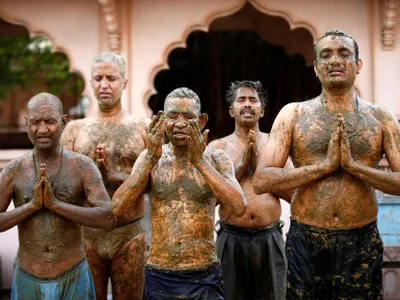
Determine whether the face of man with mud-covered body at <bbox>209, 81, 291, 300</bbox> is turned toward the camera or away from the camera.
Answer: toward the camera

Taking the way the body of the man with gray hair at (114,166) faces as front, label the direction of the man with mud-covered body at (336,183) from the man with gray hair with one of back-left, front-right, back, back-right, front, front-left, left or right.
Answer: front-left

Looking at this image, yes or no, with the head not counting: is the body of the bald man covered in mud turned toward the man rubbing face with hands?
no

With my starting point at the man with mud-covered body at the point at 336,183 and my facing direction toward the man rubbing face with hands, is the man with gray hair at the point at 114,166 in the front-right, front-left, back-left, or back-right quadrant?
front-right

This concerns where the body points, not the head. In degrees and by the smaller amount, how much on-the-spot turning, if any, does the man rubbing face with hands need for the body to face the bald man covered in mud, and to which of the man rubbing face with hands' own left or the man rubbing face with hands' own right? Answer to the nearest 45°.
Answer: approximately 90° to the man rubbing face with hands' own right

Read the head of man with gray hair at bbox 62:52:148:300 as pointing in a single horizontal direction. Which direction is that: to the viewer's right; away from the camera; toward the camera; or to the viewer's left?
toward the camera

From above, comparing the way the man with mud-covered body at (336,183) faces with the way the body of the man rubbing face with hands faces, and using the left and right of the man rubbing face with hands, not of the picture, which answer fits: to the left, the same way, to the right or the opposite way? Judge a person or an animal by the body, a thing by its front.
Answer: the same way

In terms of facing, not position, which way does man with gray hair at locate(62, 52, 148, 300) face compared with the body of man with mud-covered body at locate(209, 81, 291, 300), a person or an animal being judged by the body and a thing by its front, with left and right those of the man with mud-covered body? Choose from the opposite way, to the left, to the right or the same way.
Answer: the same way

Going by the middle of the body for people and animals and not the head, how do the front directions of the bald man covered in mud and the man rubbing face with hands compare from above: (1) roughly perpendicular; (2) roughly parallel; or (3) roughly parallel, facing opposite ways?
roughly parallel

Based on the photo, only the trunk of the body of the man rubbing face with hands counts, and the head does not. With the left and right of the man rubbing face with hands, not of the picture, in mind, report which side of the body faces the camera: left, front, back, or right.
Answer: front

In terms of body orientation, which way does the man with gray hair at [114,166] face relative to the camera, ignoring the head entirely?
toward the camera

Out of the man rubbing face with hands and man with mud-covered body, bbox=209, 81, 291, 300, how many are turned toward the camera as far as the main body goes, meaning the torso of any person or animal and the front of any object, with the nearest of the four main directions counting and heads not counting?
2

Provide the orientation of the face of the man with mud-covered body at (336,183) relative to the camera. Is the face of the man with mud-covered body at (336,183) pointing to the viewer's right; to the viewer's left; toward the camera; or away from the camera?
toward the camera

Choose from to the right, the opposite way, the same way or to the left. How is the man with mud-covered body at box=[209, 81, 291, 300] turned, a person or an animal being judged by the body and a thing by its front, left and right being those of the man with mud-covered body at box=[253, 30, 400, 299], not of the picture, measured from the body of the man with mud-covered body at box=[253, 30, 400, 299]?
the same way

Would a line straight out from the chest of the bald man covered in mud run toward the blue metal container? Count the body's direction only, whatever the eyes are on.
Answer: no

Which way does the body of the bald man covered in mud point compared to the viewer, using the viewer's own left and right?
facing the viewer
